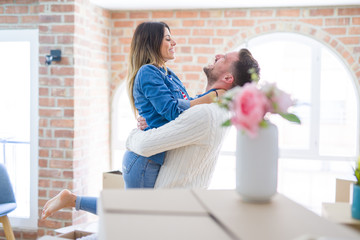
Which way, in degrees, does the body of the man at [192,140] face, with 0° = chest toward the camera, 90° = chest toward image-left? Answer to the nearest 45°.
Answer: approximately 90°

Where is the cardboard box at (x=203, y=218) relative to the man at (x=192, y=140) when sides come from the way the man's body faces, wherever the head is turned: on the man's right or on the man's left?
on the man's left

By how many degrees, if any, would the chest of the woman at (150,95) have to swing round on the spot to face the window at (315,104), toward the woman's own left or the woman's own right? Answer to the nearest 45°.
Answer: approximately 45° to the woman's own left

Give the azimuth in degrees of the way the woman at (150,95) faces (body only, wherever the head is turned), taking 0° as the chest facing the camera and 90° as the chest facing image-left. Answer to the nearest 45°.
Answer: approximately 270°

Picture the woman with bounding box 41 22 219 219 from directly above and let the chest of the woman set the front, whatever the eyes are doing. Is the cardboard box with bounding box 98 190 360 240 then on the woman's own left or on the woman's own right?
on the woman's own right

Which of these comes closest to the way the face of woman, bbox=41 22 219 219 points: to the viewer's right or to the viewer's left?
to the viewer's right

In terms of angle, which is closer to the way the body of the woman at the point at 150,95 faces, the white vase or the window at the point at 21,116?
the white vase

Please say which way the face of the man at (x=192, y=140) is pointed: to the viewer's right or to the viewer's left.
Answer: to the viewer's left

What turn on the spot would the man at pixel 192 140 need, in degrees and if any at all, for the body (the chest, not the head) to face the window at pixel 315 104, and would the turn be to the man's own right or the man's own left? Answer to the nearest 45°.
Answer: approximately 135° to the man's own right
